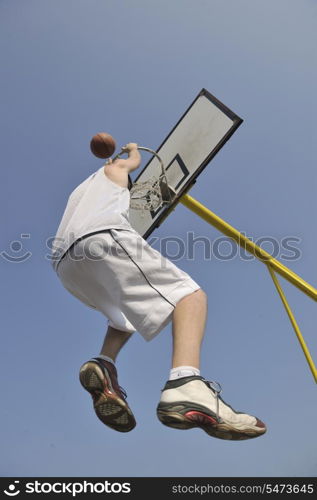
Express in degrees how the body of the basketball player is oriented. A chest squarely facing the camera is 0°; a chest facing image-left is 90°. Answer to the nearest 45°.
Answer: approximately 225°

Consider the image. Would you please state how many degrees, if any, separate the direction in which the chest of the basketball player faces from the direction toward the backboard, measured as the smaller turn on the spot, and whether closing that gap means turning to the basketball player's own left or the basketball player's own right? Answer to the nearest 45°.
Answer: approximately 45° to the basketball player's own left

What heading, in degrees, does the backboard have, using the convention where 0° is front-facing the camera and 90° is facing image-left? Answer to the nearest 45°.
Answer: approximately 45°

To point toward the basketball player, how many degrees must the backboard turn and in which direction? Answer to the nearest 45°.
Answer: approximately 45° to its left

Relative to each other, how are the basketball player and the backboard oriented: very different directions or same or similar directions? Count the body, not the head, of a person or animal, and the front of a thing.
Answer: very different directions
